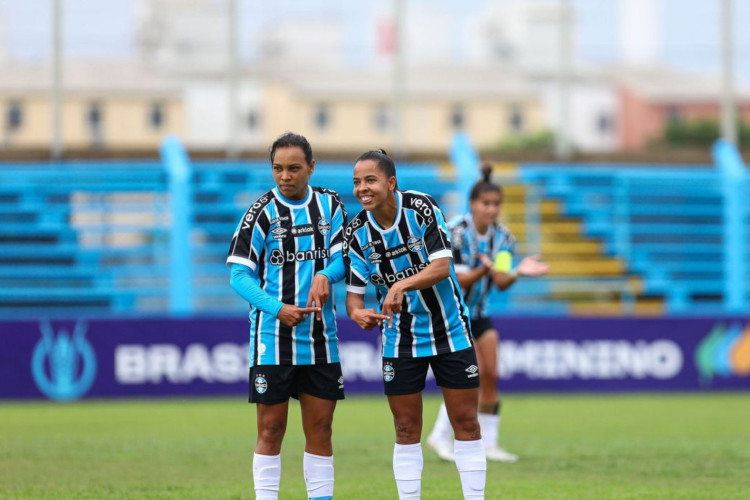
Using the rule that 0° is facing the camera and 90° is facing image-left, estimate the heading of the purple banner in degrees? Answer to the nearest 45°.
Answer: approximately 0°

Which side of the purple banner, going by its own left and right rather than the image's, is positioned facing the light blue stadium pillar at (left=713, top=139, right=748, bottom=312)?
left

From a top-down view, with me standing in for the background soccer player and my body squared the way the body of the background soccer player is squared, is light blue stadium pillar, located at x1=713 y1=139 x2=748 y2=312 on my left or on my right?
on my left

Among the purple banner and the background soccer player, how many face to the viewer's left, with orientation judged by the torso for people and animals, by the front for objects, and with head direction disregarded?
0

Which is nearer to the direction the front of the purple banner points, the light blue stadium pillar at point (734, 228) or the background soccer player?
the background soccer player

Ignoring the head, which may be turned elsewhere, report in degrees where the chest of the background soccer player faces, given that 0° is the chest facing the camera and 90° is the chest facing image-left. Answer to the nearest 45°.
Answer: approximately 315°

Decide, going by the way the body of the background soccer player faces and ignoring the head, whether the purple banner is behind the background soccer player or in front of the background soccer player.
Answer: behind

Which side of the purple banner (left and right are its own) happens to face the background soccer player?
front
